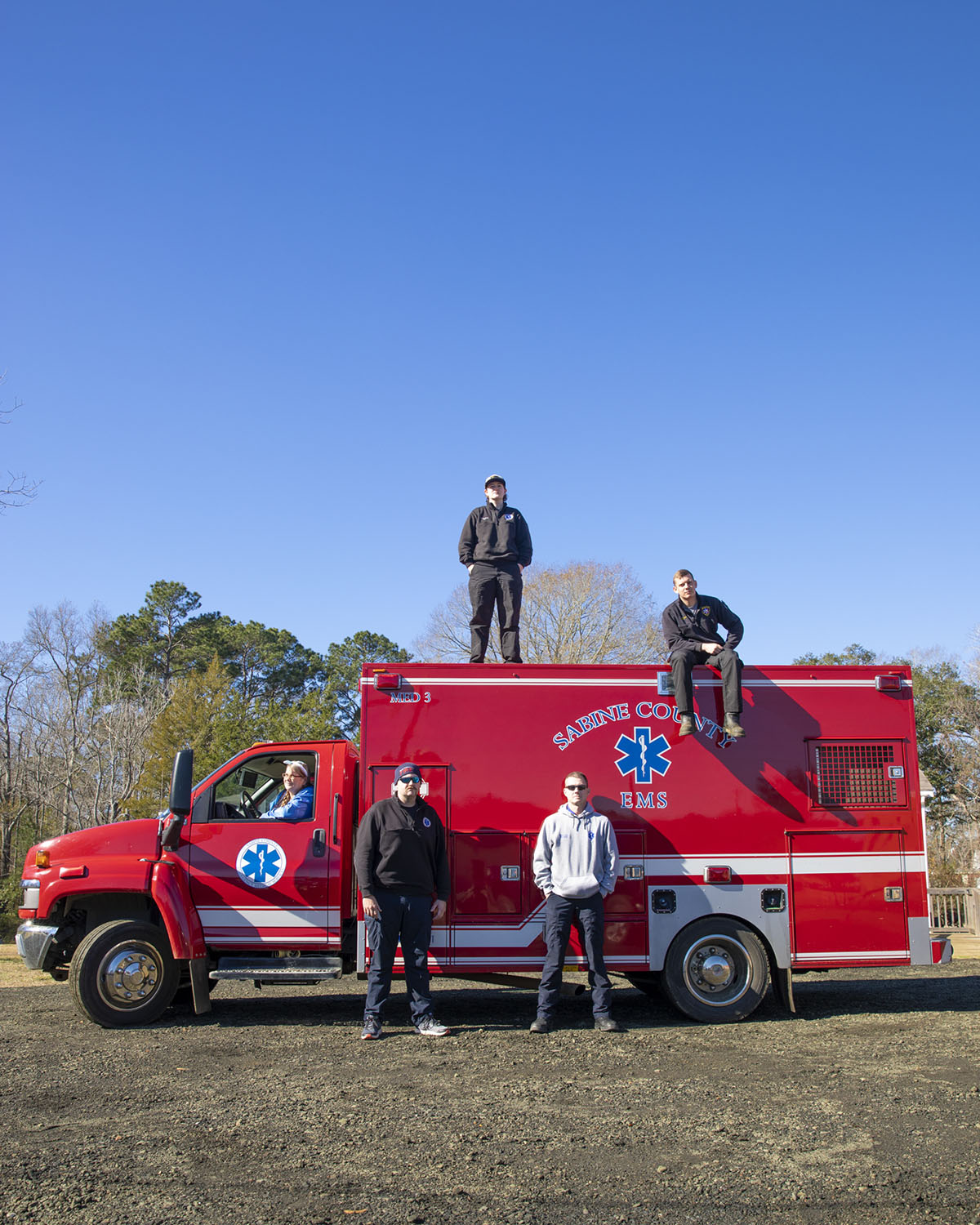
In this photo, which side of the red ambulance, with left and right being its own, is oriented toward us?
left

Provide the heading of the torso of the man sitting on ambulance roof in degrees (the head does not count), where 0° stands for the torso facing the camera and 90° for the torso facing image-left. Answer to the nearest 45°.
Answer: approximately 0°

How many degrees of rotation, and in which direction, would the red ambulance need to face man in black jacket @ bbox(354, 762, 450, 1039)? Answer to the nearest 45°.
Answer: approximately 45° to its left

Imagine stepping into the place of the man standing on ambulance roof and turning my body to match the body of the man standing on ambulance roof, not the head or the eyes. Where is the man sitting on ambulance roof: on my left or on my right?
on my left

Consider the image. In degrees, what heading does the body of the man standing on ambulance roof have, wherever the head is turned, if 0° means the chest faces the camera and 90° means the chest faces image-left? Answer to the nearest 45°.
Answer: approximately 0°

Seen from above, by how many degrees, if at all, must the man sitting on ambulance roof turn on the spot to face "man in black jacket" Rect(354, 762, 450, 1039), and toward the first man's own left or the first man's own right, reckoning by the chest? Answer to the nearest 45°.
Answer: approximately 45° to the first man's own right
